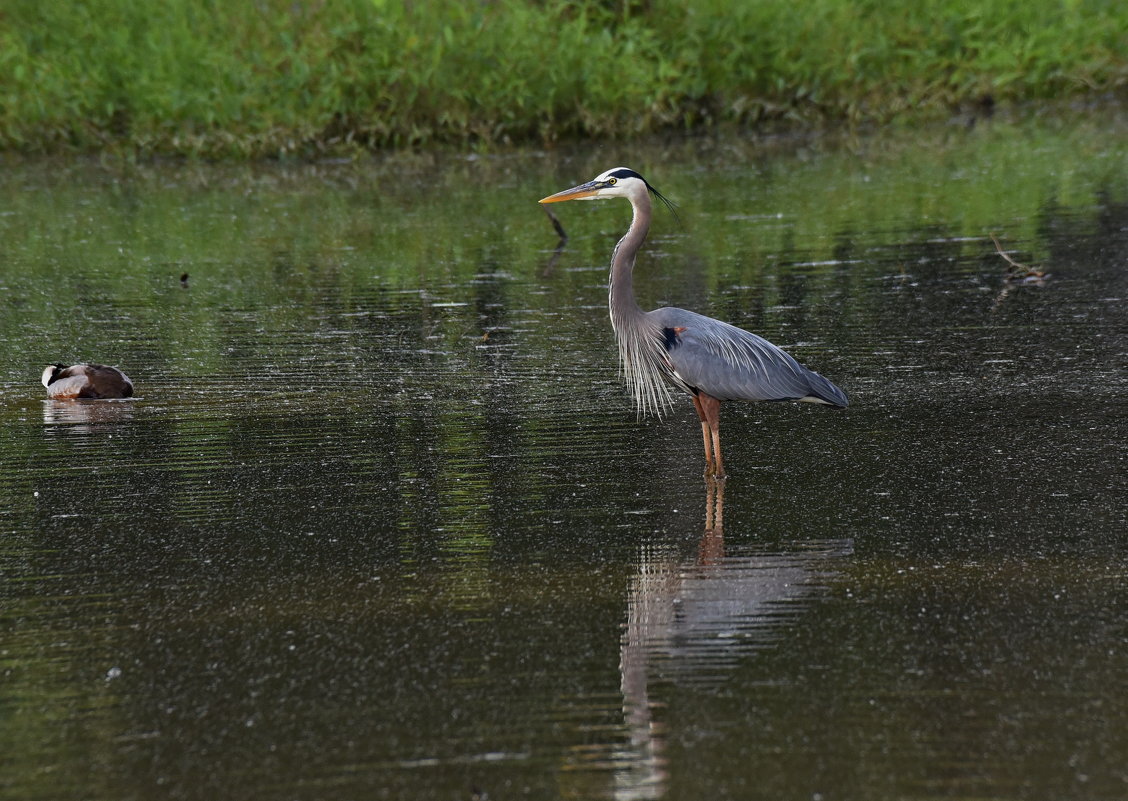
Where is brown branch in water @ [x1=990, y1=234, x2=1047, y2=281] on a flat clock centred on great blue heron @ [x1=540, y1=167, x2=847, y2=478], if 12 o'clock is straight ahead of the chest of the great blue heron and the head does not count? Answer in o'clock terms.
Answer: The brown branch in water is roughly at 4 o'clock from the great blue heron.

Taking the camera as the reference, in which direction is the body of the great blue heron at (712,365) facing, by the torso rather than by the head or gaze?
to the viewer's left

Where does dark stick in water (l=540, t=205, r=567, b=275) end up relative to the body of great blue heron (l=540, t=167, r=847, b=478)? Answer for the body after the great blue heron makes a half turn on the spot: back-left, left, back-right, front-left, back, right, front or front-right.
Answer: left
